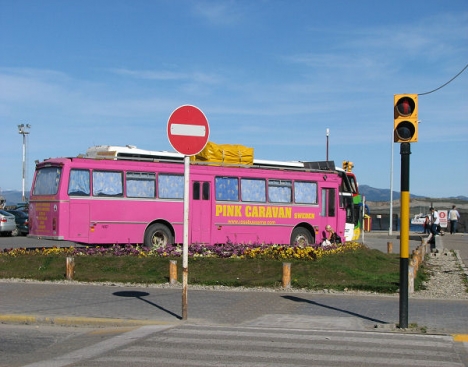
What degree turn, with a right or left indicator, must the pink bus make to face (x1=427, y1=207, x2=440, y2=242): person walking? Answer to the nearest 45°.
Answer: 0° — it already faces them

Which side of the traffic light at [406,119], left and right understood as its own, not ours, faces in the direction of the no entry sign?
right

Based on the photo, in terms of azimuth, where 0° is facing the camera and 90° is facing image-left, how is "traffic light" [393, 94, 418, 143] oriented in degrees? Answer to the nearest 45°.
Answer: approximately 0°

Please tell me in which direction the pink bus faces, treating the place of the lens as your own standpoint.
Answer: facing away from the viewer and to the right of the viewer

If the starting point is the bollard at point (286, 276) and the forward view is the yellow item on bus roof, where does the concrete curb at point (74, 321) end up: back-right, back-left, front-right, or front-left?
back-left

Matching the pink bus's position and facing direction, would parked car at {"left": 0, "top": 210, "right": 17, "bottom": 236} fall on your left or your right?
on your left

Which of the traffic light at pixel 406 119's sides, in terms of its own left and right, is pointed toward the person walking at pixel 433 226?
back

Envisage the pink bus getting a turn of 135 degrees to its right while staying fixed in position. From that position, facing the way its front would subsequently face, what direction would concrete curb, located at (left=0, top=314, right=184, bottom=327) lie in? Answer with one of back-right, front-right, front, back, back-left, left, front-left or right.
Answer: front
